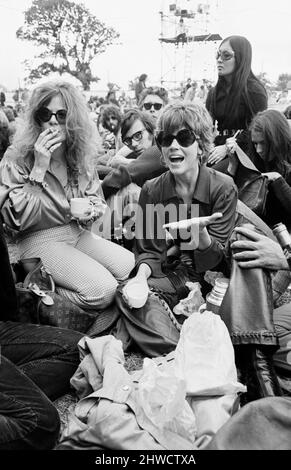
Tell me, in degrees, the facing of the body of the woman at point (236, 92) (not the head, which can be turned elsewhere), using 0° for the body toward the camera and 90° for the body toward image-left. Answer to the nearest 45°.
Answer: approximately 45°

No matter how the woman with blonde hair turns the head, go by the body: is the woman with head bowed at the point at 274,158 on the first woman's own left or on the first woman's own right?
on the first woman's own left

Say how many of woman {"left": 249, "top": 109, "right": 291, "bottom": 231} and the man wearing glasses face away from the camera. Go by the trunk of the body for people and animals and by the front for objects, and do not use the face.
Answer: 0

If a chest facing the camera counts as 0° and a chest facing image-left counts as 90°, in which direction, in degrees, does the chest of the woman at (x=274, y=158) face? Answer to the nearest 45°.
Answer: approximately 45°

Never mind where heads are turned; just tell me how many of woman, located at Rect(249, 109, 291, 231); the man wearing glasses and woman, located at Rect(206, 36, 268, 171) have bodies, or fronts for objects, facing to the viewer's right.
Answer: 0

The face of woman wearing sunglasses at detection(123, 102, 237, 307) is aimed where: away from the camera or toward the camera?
toward the camera

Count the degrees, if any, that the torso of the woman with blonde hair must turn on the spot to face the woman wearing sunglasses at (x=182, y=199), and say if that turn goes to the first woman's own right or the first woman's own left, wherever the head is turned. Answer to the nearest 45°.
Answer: approximately 45° to the first woman's own left

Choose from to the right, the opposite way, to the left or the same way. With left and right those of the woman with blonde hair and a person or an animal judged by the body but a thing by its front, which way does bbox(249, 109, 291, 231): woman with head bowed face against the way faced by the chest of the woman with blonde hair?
to the right

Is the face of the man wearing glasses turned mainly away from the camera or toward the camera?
toward the camera

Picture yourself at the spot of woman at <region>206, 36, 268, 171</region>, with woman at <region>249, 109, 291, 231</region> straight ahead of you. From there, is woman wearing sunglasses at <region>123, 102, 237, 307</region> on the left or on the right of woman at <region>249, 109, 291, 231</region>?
right

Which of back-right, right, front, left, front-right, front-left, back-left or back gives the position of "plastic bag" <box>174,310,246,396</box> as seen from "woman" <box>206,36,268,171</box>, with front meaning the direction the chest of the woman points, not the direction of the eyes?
front-left

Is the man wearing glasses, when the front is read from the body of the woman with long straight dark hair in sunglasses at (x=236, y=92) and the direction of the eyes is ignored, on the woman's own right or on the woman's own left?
on the woman's own right

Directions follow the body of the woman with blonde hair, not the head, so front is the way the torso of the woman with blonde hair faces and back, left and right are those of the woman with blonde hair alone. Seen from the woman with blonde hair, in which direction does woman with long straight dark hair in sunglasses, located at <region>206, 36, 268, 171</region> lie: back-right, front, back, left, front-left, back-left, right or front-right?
left

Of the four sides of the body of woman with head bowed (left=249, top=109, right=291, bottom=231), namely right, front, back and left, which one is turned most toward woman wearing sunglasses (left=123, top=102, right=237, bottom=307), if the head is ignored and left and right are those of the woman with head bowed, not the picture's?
front
